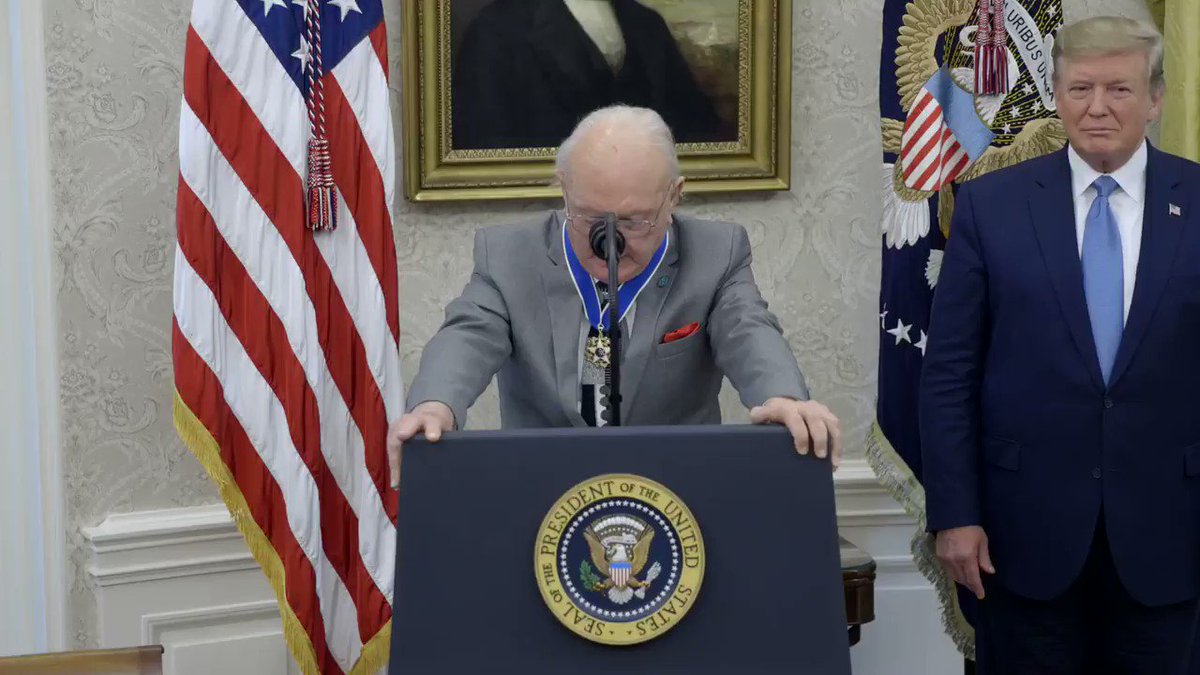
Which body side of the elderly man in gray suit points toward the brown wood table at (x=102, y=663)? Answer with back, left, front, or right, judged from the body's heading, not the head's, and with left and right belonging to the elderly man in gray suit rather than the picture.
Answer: right

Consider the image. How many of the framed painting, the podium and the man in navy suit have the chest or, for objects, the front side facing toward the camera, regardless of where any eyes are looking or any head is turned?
3

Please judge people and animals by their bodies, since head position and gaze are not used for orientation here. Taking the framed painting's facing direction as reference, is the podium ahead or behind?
ahead

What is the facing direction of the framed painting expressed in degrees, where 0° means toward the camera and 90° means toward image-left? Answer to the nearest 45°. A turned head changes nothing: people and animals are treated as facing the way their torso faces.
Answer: approximately 0°

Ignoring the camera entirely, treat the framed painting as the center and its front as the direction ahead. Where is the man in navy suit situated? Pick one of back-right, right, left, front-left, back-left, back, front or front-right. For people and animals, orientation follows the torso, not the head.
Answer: front-left

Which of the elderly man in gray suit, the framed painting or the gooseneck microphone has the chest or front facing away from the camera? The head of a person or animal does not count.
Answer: the gooseneck microphone

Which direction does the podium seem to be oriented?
toward the camera

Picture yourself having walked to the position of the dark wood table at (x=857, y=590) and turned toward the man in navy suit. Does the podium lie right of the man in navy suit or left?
right

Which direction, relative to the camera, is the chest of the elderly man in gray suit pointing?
toward the camera

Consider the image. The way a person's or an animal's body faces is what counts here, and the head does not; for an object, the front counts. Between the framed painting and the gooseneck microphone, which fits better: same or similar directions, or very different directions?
very different directions

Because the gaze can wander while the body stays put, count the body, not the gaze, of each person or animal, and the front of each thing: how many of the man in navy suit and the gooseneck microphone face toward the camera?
1
